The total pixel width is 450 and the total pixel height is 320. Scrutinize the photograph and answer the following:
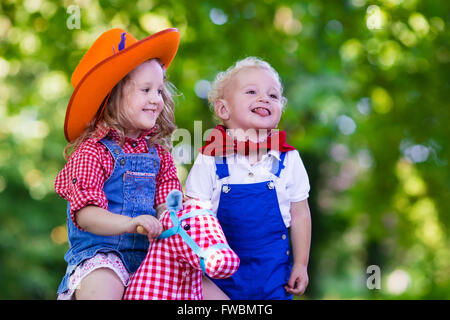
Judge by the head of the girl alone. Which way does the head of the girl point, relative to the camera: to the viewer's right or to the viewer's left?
to the viewer's right

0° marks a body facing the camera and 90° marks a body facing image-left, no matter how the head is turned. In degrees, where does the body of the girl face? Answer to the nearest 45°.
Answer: approximately 315°
